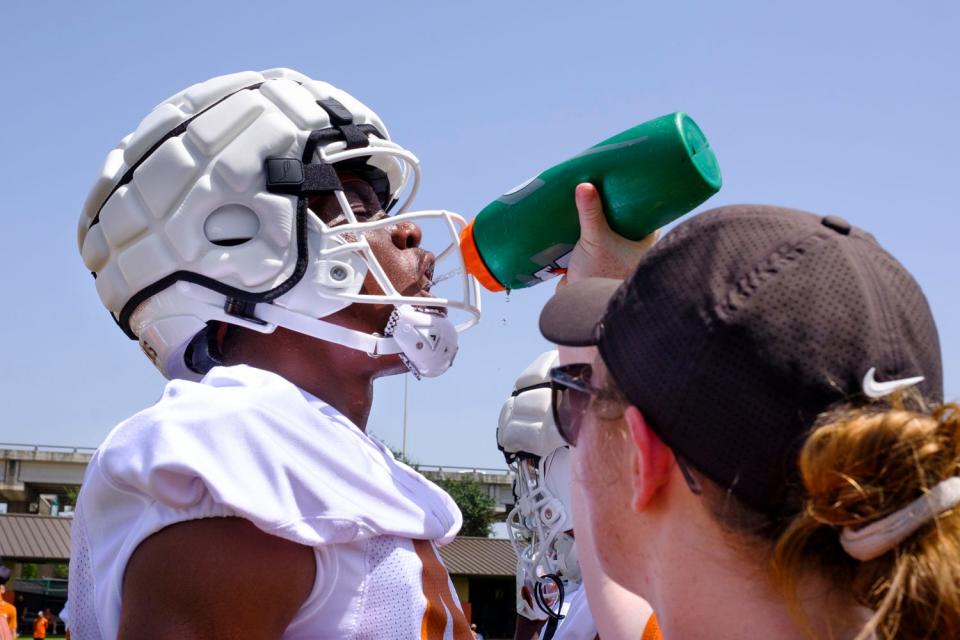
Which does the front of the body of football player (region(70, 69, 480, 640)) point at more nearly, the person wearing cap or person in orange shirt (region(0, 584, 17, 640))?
the person wearing cap

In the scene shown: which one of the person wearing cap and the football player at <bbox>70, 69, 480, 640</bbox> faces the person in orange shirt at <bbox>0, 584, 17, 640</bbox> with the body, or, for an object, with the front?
the person wearing cap

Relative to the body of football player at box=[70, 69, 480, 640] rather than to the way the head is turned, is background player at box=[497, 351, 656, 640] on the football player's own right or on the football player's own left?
on the football player's own left

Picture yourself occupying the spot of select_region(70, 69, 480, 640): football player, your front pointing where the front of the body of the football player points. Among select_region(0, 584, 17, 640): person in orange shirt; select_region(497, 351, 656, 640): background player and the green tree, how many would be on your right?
0

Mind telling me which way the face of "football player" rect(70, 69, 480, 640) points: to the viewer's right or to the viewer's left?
to the viewer's right

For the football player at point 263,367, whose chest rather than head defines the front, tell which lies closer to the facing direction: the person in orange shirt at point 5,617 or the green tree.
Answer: the green tree

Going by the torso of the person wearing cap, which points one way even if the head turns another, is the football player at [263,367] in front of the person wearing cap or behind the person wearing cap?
in front

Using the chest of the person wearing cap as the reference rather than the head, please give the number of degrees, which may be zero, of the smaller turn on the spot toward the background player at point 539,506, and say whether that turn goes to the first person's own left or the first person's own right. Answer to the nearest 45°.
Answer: approximately 45° to the first person's own right

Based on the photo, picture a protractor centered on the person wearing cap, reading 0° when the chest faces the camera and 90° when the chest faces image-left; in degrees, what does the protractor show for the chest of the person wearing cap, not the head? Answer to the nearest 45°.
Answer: approximately 135°

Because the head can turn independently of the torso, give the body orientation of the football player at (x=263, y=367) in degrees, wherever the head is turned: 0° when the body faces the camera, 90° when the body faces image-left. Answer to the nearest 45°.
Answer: approximately 270°

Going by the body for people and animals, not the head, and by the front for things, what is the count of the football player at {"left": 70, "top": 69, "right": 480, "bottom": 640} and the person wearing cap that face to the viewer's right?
1

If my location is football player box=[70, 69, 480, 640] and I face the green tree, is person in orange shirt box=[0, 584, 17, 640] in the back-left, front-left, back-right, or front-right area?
front-left

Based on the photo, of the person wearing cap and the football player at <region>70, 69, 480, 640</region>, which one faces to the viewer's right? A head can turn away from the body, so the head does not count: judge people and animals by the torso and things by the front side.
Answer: the football player

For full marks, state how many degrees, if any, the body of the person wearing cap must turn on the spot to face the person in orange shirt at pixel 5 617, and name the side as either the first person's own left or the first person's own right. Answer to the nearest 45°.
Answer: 0° — they already face them

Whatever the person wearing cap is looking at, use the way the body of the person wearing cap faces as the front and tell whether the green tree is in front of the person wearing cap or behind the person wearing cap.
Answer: in front
